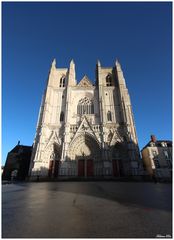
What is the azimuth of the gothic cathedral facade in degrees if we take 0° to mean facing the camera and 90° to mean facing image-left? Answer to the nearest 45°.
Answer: approximately 0°
